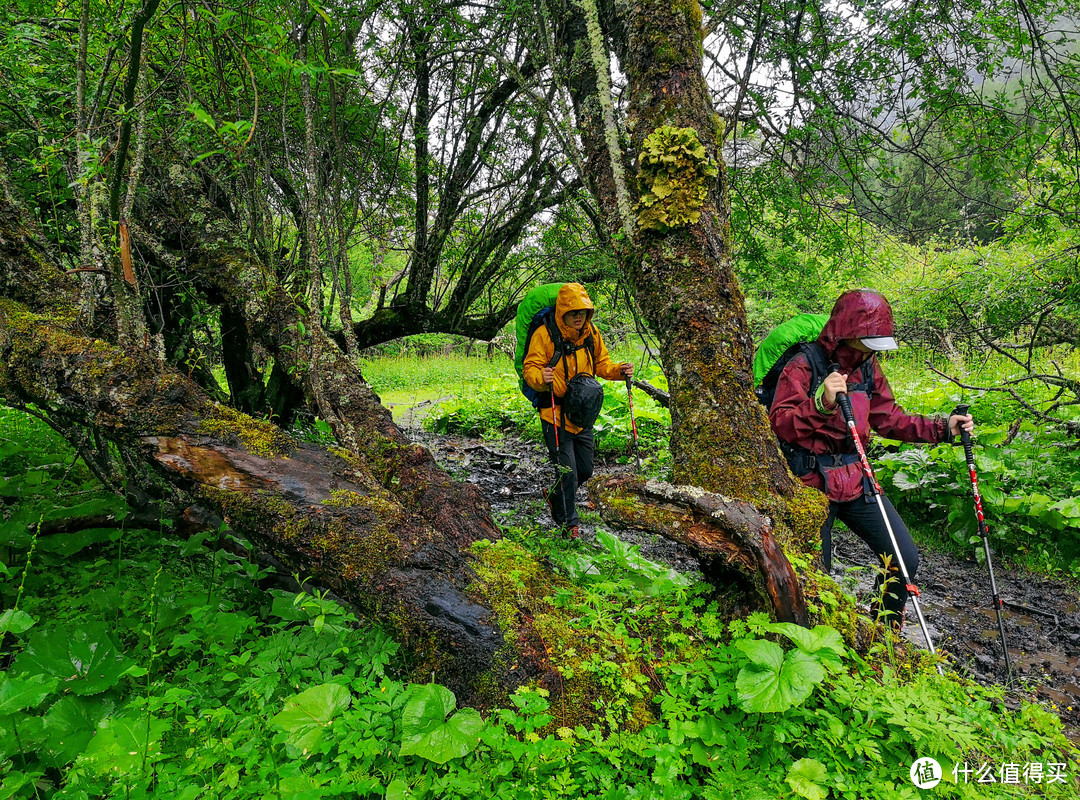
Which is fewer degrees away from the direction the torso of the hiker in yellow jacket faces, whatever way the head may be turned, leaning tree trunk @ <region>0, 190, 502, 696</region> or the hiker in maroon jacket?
the hiker in maroon jacket

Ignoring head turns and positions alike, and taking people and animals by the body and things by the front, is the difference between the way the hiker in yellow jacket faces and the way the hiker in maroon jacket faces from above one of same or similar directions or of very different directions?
same or similar directions

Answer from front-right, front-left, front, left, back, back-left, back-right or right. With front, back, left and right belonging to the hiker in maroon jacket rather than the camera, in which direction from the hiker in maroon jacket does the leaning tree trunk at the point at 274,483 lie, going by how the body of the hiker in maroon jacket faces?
right

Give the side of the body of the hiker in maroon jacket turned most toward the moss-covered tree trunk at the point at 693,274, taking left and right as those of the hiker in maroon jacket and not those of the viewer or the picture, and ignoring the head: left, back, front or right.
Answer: right

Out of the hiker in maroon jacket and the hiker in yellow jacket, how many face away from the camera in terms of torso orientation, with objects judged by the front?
0

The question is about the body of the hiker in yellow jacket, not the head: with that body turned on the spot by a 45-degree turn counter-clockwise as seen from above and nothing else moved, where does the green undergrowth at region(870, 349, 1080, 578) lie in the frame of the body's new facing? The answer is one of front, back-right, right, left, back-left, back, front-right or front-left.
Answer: front
